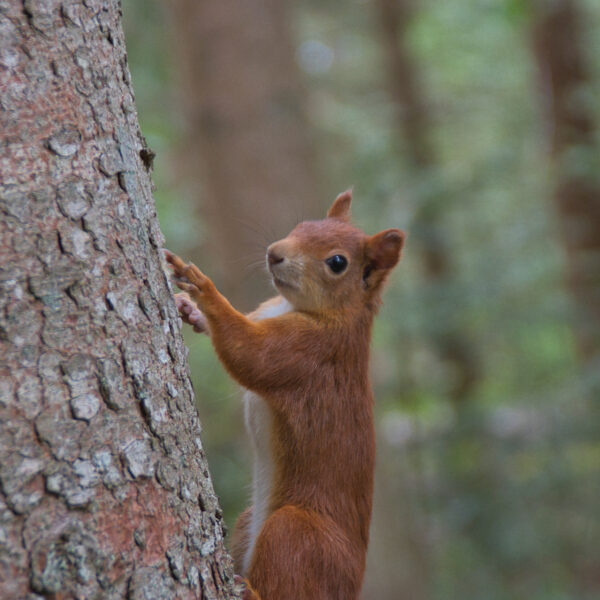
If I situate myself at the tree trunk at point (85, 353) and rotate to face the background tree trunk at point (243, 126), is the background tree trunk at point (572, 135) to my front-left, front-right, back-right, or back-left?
front-right

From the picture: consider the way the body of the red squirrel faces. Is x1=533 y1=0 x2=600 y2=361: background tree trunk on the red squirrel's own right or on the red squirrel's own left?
on the red squirrel's own right

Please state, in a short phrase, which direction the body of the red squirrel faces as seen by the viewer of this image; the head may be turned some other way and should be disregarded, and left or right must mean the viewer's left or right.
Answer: facing to the left of the viewer
